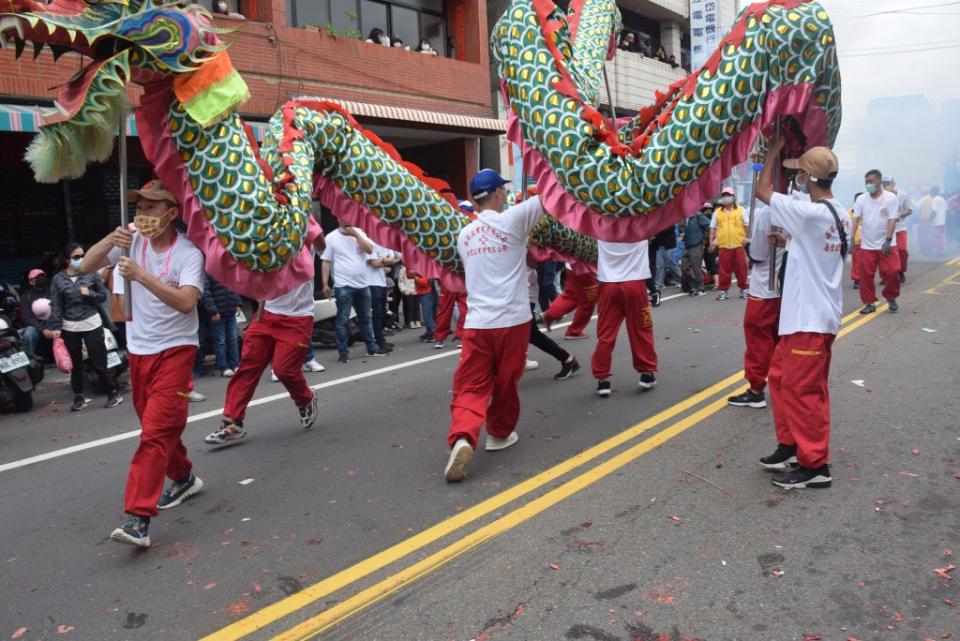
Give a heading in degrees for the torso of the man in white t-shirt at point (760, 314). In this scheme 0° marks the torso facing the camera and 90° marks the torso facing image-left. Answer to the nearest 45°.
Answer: approximately 90°

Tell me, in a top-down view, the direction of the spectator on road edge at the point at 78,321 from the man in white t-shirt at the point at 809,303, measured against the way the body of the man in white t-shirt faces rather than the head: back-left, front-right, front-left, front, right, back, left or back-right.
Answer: front

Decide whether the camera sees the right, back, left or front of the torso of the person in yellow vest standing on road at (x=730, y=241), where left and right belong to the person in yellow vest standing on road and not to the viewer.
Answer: front

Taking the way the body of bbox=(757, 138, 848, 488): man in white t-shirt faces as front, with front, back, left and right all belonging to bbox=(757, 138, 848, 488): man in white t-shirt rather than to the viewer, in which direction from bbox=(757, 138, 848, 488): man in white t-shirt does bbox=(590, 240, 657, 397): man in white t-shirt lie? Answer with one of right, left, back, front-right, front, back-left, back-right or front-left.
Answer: front-right

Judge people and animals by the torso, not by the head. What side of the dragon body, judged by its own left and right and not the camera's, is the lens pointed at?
left

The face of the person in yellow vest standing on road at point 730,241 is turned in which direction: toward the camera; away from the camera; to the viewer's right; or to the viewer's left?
toward the camera

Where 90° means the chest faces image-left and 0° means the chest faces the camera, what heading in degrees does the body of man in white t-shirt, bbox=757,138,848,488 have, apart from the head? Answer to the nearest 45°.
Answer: approximately 90°

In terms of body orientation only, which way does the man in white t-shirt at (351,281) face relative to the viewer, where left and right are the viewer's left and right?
facing the viewer and to the right of the viewer

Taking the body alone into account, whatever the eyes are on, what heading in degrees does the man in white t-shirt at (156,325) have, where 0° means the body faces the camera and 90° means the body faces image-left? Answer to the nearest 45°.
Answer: approximately 45°

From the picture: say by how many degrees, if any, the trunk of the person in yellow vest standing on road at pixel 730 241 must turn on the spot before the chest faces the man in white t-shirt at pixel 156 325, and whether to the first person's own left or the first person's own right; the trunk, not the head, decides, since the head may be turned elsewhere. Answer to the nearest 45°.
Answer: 0° — they already face them

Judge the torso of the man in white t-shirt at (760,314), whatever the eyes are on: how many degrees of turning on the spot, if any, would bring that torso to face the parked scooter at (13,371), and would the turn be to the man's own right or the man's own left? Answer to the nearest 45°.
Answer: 0° — they already face it
